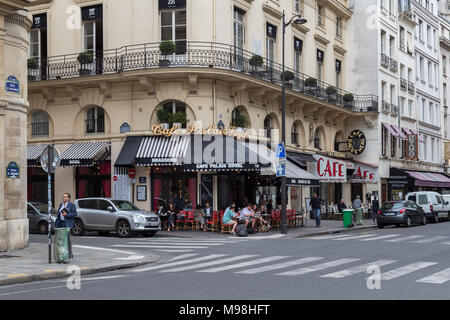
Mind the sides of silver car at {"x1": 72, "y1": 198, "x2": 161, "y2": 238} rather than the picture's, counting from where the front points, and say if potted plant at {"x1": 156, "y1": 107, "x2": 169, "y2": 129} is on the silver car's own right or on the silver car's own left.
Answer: on the silver car's own left

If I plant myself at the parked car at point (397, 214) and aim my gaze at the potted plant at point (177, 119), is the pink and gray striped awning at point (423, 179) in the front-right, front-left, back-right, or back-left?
back-right

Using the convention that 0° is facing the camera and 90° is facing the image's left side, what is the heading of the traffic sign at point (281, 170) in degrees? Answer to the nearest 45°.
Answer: approximately 0°

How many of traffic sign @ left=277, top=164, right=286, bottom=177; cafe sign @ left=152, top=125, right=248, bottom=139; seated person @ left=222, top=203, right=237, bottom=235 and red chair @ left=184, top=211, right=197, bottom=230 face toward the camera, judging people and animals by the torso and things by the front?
3
